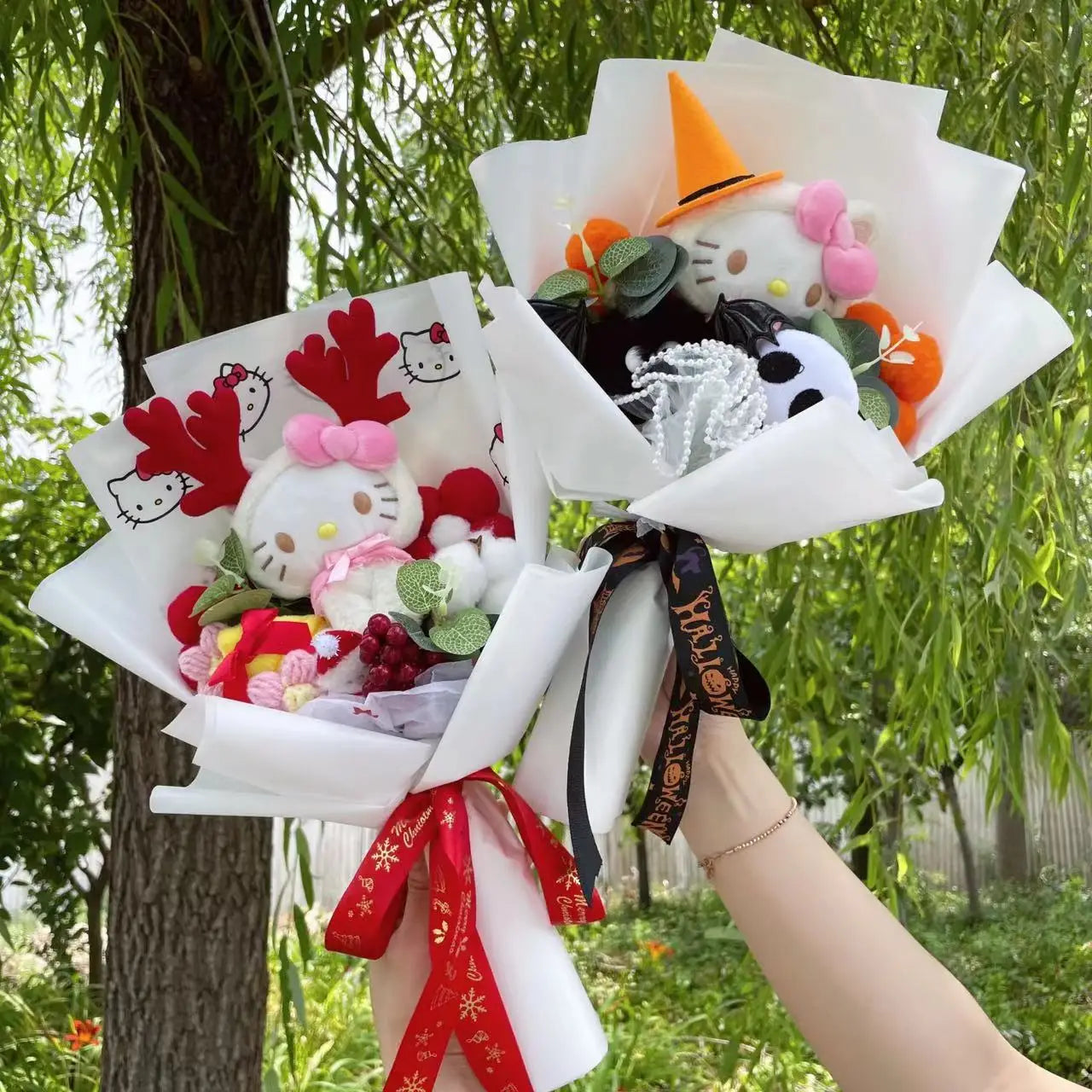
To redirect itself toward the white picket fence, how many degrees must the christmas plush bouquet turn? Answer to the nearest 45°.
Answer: approximately 135° to its left

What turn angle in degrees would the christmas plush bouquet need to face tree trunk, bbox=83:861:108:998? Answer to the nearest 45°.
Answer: approximately 180°

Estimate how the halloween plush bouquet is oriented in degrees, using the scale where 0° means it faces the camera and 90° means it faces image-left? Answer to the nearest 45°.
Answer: approximately 0°

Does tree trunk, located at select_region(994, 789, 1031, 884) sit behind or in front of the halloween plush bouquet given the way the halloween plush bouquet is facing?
behind

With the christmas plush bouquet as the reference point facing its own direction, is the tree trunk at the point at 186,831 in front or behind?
behind

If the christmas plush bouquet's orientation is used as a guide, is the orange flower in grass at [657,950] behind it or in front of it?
behind
